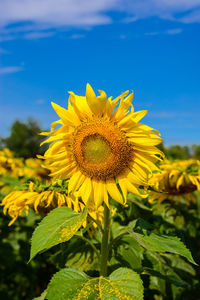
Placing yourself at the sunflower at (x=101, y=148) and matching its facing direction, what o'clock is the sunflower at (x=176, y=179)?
the sunflower at (x=176, y=179) is roughly at 7 o'clock from the sunflower at (x=101, y=148).
